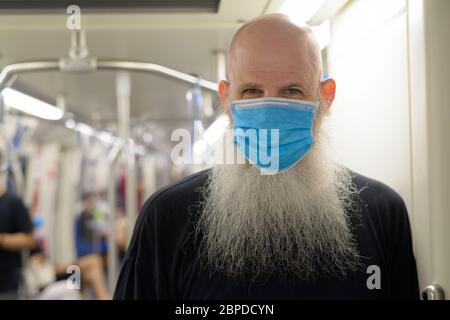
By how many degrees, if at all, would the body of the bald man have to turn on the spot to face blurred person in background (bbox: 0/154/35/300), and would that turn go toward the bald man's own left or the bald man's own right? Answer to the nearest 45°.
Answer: approximately 135° to the bald man's own right

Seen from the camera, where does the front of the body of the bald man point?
toward the camera
